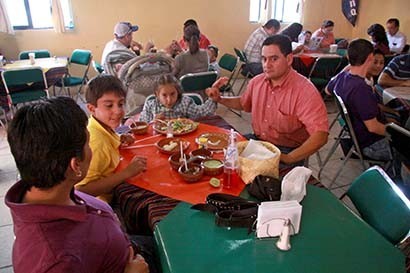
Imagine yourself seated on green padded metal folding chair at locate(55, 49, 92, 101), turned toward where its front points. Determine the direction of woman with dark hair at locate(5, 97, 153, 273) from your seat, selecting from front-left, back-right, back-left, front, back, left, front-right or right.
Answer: front-left

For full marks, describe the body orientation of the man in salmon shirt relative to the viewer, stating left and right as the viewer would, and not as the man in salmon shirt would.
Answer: facing the viewer and to the left of the viewer

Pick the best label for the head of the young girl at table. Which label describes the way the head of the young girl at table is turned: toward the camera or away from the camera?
toward the camera

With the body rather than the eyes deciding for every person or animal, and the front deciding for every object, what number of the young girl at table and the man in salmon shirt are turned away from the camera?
0

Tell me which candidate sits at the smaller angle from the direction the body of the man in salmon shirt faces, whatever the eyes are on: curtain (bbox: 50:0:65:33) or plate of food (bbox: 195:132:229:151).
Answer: the plate of food

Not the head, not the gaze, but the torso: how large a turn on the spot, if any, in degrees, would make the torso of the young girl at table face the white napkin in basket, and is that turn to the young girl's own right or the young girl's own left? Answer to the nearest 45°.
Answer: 0° — they already face it

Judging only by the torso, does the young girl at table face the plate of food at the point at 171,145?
yes

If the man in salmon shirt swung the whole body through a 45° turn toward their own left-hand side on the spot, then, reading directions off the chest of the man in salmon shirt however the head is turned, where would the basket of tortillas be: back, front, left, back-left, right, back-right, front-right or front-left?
front

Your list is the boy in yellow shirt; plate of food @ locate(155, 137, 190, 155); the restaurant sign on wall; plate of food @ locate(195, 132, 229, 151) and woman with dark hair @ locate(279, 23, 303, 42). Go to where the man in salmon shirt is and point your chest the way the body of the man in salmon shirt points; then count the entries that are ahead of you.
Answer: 3

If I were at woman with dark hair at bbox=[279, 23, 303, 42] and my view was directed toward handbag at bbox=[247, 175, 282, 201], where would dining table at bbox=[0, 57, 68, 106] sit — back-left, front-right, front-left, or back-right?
front-right

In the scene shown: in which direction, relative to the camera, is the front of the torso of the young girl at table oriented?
toward the camera

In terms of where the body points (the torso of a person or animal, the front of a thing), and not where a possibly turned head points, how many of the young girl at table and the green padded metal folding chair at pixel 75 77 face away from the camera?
0
